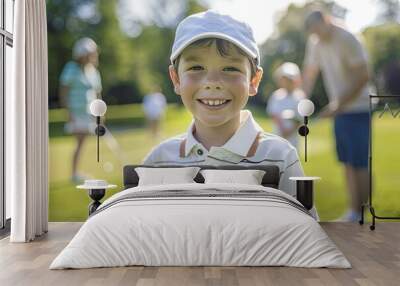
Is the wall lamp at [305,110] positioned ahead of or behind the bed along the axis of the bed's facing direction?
behind

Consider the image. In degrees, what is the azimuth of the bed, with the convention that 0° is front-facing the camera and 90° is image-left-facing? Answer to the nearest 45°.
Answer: approximately 0°

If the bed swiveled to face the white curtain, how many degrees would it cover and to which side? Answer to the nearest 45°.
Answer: approximately 135° to its right
